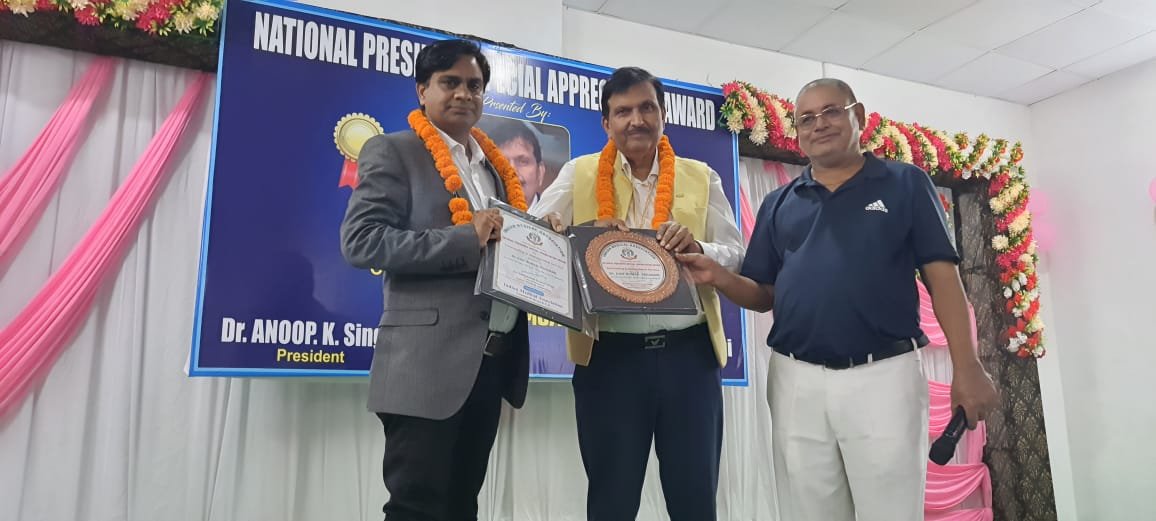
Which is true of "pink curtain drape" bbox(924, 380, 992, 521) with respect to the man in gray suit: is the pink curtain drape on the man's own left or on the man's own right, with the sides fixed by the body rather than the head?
on the man's own left

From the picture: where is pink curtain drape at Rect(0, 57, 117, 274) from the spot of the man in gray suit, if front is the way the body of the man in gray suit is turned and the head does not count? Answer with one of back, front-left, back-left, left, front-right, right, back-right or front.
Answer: back

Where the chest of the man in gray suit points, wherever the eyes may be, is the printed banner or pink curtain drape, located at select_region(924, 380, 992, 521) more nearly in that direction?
the pink curtain drape

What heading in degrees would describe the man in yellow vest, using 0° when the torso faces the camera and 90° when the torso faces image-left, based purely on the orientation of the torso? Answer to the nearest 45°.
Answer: approximately 0°

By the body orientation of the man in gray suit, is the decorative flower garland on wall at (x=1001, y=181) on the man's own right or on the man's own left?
on the man's own left

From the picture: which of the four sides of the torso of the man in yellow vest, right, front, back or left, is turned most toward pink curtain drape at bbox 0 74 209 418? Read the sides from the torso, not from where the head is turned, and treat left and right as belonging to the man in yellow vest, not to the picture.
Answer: right

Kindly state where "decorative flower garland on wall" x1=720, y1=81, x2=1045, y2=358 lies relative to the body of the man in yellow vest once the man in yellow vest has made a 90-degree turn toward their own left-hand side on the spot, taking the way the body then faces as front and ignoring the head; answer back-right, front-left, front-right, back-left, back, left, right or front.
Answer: front-left

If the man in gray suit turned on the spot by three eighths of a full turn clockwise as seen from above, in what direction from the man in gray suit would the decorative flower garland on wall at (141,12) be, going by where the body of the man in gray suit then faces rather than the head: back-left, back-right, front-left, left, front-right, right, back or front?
front-right

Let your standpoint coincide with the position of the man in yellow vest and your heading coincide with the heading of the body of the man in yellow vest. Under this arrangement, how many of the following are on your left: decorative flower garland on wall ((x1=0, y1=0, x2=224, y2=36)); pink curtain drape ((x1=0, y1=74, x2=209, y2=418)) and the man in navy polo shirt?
1

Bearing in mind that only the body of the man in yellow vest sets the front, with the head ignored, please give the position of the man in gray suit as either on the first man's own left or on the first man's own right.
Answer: on the first man's own right

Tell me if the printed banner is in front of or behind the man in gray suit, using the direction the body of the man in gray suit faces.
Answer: behind

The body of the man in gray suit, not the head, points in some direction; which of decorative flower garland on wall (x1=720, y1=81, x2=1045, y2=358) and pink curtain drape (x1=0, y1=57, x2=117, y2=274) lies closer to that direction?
the decorative flower garland on wall

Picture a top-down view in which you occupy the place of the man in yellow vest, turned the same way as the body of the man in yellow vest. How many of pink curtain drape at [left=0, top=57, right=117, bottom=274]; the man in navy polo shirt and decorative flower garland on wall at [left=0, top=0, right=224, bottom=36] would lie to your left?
1
